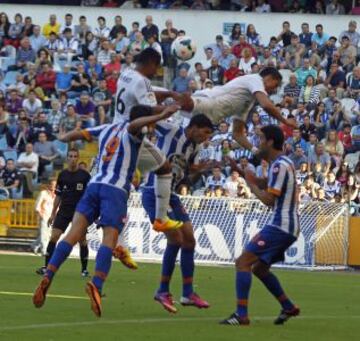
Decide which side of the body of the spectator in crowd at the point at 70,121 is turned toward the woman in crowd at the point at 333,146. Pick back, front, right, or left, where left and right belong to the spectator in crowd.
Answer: left

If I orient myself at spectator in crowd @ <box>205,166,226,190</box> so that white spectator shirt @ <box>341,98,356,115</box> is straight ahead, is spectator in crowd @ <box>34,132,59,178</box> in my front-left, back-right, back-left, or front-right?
back-left

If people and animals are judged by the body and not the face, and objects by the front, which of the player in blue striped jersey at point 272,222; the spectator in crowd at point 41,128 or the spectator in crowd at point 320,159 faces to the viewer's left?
the player in blue striped jersey

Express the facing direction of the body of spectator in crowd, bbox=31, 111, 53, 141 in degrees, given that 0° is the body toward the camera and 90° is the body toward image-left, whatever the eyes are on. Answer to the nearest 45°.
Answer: approximately 0°

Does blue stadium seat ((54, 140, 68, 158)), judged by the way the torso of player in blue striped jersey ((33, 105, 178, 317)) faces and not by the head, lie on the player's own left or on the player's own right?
on the player's own left

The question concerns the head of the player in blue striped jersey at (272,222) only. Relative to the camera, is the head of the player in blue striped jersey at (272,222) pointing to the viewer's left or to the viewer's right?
to the viewer's left

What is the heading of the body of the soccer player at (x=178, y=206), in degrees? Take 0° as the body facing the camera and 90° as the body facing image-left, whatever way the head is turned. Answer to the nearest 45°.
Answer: approximately 315°

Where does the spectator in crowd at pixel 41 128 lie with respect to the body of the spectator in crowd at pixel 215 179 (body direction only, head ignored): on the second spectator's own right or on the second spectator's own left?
on the second spectator's own right

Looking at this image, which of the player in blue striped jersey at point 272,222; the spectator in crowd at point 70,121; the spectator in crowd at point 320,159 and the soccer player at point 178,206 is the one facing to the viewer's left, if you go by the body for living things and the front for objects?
the player in blue striped jersey

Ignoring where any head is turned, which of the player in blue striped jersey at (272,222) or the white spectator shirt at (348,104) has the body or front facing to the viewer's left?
the player in blue striped jersey

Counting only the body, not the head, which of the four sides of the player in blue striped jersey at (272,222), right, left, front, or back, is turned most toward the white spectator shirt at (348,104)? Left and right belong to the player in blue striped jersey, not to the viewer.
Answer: right

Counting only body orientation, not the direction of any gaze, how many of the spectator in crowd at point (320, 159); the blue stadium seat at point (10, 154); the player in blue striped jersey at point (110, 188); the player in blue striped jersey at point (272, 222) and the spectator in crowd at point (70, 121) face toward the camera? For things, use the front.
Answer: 3

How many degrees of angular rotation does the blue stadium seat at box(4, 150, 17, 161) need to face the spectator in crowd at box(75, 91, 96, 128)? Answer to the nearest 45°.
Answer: approximately 90° to its left
